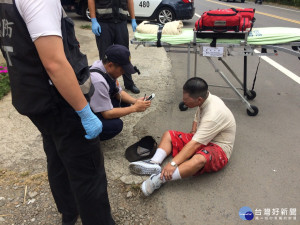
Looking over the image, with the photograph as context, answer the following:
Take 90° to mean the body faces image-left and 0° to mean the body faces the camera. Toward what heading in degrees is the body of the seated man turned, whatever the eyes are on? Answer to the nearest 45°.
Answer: approximately 45°

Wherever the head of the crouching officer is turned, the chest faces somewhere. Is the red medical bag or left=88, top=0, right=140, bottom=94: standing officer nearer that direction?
the red medical bag

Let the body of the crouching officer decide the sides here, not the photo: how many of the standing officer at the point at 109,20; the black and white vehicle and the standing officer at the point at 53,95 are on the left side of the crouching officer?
2

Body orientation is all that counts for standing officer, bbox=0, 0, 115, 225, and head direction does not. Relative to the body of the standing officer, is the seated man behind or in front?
in front

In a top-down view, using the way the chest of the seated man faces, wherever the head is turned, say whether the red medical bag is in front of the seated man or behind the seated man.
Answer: behind

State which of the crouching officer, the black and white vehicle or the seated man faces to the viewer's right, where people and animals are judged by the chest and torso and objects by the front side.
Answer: the crouching officer

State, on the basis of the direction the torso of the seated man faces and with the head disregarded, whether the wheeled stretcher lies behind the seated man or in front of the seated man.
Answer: behind

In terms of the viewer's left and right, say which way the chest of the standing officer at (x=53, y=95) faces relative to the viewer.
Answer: facing away from the viewer and to the right of the viewer

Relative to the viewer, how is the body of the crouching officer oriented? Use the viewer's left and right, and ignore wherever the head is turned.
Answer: facing to the right of the viewer

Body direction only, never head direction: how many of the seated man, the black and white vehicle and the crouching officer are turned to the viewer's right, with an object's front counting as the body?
1
